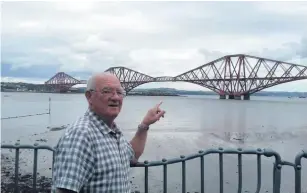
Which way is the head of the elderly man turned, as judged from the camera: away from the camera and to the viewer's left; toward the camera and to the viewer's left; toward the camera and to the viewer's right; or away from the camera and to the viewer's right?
toward the camera and to the viewer's right

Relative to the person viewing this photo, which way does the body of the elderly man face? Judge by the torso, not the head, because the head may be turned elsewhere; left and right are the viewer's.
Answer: facing the viewer and to the right of the viewer
